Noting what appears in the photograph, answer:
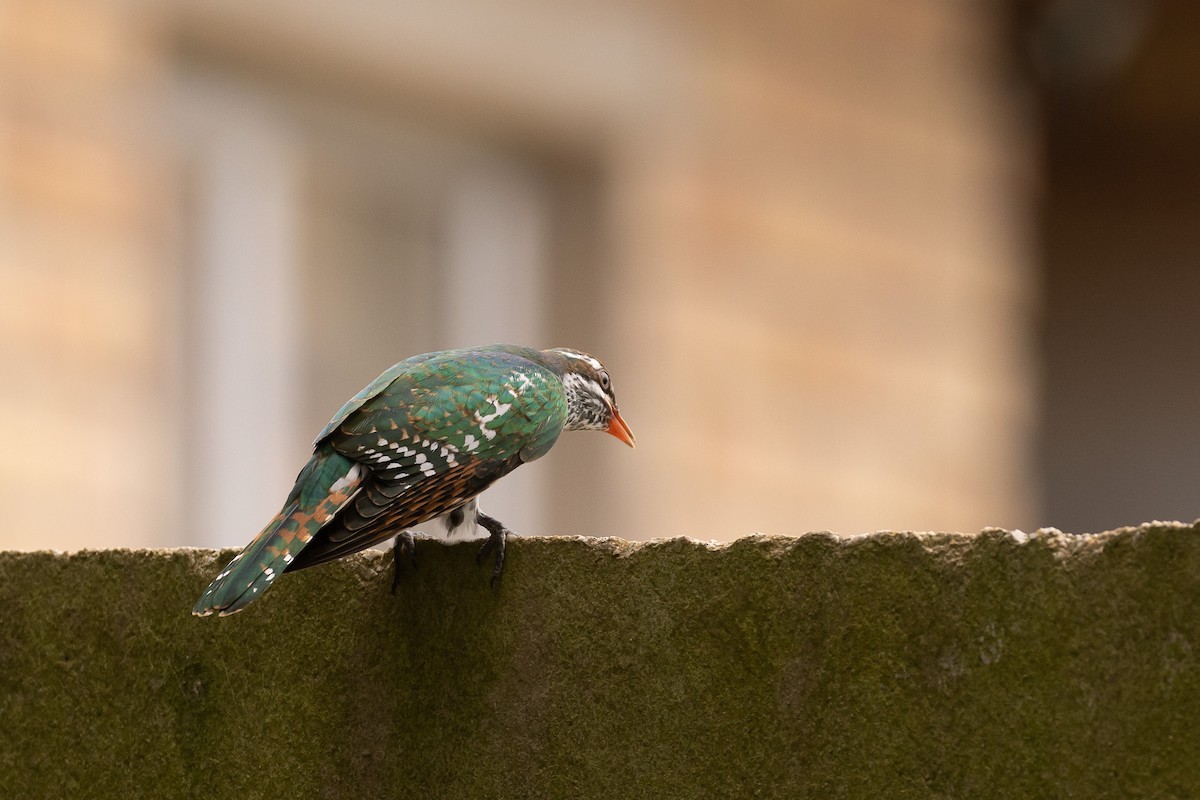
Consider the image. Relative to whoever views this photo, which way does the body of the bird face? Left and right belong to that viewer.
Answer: facing away from the viewer and to the right of the viewer
